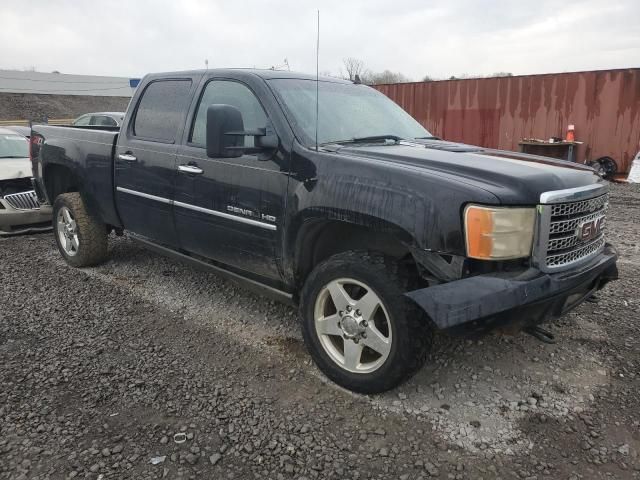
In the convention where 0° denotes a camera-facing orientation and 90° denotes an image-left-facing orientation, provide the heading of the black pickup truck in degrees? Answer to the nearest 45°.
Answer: approximately 315°

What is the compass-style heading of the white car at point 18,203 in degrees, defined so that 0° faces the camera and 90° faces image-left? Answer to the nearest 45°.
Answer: approximately 315°

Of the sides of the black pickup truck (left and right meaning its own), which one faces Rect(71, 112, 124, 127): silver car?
back

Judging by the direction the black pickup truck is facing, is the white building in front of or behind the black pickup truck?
behind

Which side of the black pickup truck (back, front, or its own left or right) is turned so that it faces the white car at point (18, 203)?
back

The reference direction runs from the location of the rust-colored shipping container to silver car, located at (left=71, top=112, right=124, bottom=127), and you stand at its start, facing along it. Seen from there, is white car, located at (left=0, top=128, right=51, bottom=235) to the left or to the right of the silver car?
left

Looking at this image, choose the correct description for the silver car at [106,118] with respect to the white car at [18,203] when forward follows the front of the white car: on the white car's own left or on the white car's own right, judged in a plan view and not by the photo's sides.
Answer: on the white car's own left

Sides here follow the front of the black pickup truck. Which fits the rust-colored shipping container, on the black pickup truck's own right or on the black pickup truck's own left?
on the black pickup truck's own left

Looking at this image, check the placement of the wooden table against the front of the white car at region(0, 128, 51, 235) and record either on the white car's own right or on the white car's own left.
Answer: on the white car's own left

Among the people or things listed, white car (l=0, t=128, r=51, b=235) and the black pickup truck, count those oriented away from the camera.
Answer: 0

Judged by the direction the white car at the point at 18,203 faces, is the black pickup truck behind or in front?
in front
